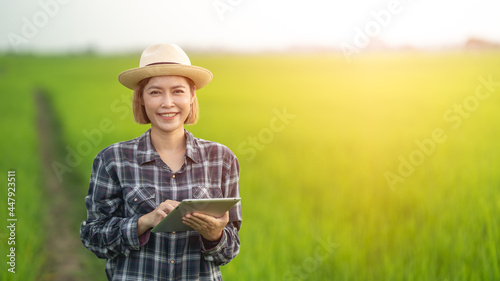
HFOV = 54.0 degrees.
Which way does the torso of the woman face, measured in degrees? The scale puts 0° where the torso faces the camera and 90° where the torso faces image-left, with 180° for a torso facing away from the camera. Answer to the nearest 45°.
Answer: approximately 0°
